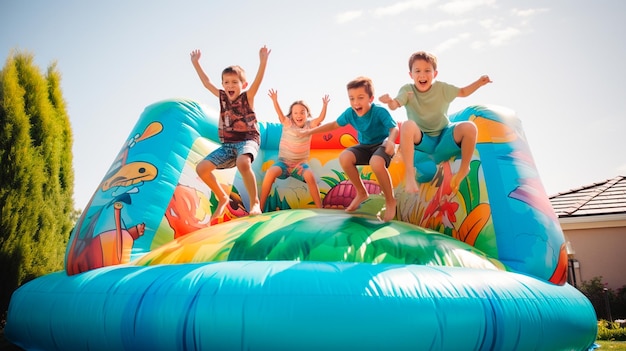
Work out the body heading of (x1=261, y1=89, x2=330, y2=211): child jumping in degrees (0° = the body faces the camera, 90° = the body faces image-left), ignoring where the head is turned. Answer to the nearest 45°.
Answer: approximately 0°

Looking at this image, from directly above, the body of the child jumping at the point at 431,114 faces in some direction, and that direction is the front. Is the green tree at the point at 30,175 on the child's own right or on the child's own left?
on the child's own right

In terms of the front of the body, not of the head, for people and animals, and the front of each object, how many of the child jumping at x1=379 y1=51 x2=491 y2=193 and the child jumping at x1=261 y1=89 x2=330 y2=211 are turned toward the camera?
2

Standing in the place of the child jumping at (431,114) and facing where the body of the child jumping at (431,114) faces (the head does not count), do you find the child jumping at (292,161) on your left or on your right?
on your right

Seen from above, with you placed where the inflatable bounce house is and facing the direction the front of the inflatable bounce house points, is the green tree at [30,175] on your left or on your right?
on your right

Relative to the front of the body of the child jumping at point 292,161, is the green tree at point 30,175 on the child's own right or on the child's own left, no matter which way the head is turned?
on the child's own right
